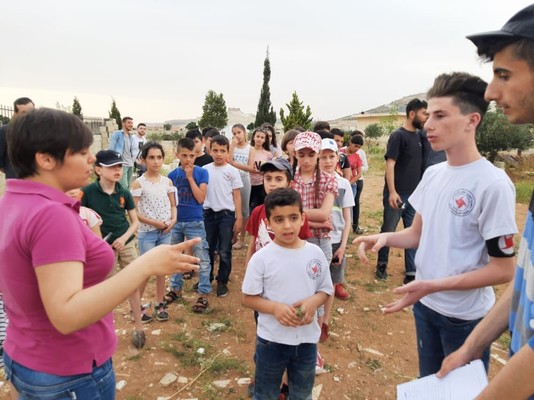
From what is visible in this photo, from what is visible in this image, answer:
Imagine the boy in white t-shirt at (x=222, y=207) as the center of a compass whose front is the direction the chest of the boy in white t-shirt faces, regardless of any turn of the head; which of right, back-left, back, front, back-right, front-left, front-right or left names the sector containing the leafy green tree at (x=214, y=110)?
back

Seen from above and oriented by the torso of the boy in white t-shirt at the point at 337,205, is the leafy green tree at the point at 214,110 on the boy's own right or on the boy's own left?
on the boy's own right

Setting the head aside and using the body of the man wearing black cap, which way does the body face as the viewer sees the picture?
to the viewer's left

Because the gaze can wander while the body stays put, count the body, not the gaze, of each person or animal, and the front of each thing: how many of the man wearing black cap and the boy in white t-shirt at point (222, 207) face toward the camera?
1

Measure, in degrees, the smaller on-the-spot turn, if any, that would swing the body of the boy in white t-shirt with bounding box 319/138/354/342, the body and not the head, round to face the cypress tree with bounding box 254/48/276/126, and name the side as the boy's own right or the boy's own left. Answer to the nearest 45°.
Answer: approximately 135° to the boy's own right

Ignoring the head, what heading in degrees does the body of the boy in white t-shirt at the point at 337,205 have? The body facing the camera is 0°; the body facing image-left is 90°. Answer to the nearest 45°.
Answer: approximately 45°

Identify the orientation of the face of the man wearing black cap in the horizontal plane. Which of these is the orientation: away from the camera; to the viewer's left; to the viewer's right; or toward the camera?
to the viewer's left
